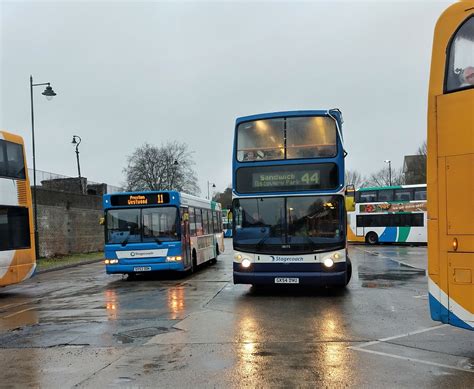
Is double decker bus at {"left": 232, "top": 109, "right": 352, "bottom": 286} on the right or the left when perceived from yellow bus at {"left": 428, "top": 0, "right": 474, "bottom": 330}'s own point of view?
on its left

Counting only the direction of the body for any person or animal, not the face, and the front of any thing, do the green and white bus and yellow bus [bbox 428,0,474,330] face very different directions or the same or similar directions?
same or similar directions

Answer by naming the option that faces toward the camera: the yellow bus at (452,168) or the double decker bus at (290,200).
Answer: the double decker bus

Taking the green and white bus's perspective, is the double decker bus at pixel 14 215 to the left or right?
on its right

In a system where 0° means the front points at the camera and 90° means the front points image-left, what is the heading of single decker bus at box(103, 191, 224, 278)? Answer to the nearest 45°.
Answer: approximately 45°

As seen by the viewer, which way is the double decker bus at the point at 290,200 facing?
toward the camera

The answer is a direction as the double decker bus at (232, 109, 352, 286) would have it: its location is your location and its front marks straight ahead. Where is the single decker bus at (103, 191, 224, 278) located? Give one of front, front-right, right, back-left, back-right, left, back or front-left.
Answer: back-right

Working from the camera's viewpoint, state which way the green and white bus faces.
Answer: facing to the right of the viewer
